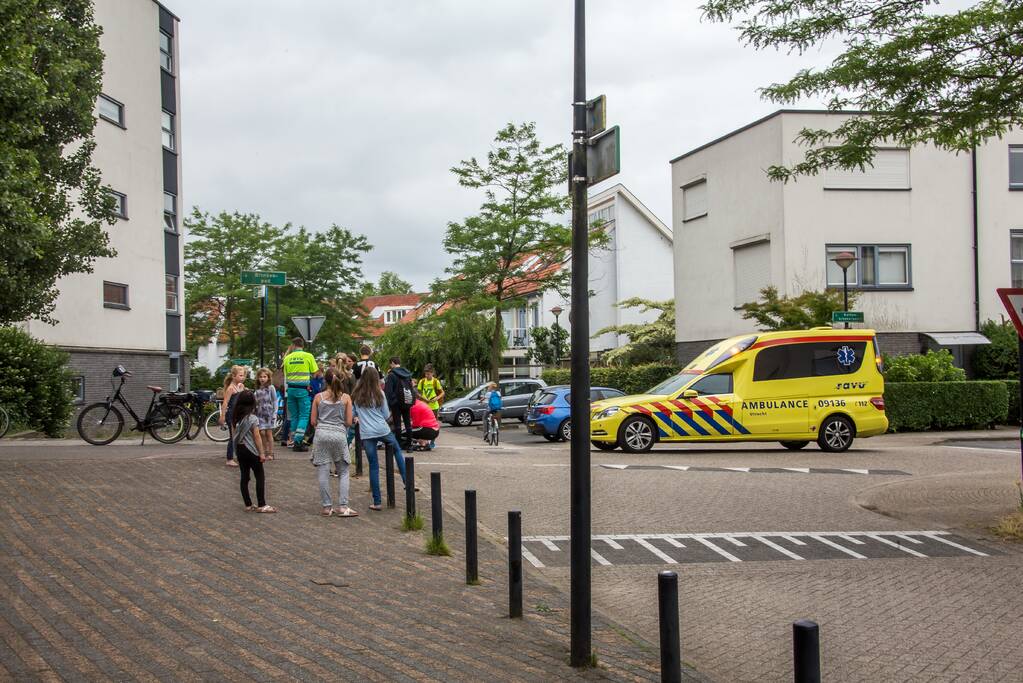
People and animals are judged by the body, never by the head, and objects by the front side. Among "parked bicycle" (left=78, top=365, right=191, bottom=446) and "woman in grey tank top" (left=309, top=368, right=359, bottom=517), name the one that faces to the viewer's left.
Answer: the parked bicycle

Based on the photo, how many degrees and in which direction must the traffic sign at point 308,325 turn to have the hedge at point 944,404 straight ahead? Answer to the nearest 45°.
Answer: approximately 90° to its right

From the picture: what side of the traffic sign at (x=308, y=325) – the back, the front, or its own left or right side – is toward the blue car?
right

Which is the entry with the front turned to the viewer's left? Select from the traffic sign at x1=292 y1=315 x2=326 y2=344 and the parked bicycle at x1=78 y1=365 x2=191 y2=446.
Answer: the parked bicycle

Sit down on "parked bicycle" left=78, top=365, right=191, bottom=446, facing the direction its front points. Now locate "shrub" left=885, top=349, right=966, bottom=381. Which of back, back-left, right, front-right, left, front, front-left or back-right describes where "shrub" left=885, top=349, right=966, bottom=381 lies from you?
back

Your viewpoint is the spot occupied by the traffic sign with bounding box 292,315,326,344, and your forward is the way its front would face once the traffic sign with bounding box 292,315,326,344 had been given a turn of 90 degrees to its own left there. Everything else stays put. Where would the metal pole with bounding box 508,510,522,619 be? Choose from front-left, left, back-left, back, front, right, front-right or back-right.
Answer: left

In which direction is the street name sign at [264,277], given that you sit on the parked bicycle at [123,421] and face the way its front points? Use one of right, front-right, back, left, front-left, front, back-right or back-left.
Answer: back-right

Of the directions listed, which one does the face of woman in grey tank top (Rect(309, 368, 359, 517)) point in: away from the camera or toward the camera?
away from the camera

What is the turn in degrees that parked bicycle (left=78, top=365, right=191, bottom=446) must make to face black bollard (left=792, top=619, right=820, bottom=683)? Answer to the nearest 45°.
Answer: approximately 90° to its left

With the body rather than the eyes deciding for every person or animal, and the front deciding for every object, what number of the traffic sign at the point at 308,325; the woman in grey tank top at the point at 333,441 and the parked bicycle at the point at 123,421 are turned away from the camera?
2

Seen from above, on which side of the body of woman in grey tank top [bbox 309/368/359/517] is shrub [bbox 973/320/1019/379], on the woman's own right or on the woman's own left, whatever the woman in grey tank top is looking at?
on the woman's own right

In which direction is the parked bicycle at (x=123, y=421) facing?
to the viewer's left

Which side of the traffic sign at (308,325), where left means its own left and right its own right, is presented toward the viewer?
back

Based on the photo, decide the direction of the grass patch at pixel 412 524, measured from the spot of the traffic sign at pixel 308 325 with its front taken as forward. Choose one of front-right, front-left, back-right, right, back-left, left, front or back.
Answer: back

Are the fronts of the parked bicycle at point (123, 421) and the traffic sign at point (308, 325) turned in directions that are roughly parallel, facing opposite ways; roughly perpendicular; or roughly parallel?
roughly perpendicular
